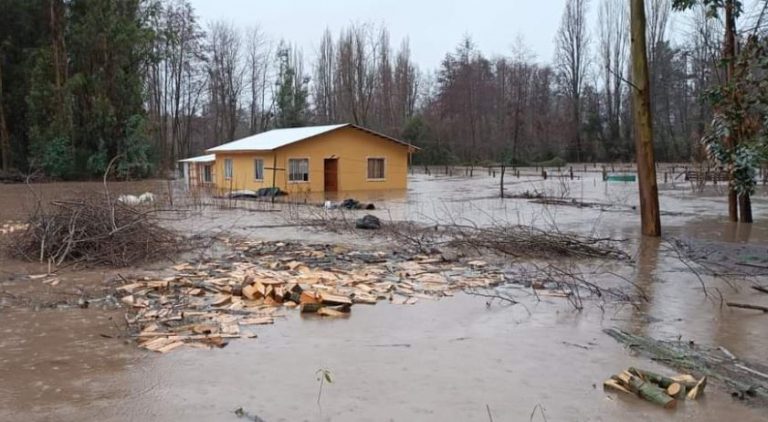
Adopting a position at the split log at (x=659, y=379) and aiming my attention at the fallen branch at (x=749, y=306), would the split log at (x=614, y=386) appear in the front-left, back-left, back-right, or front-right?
back-left

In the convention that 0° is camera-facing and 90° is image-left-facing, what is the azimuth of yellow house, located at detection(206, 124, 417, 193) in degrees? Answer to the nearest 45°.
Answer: approximately 315°

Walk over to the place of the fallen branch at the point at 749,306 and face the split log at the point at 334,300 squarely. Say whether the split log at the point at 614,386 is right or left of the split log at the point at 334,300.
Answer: left
